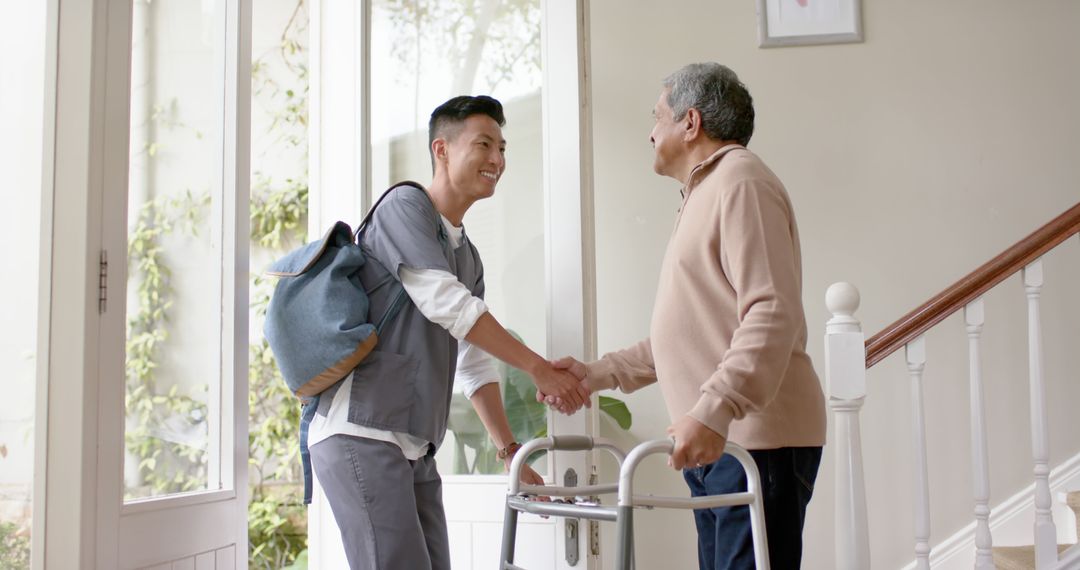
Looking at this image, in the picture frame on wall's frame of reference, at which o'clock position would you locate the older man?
The older man is roughly at 12 o'clock from the picture frame on wall.

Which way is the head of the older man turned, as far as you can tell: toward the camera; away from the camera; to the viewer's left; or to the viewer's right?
to the viewer's left

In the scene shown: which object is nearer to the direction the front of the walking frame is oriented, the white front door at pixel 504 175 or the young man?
the young man

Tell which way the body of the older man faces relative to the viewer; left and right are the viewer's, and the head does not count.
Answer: facing to the left of the viewer

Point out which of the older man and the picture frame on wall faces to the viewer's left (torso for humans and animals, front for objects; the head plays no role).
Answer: the older man

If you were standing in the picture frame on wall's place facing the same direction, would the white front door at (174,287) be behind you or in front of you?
in front

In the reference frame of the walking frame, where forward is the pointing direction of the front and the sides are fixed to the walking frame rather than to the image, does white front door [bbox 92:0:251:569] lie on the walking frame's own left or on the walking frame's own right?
on the walking frame's own right

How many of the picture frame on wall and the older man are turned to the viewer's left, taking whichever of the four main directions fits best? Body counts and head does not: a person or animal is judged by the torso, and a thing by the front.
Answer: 1

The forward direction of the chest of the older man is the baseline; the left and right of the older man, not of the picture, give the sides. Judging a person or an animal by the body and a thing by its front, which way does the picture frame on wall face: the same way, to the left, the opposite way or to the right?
to the left

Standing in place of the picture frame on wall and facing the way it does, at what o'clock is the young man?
The young man is roughly at 1 o'clock from the picture frame on wall.

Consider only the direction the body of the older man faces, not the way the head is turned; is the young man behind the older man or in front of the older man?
in front

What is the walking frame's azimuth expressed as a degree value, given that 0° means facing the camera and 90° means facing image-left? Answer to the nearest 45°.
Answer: approximately 45°
